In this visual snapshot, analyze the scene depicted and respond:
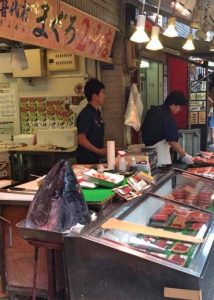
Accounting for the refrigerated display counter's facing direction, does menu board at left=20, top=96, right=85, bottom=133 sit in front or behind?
behind

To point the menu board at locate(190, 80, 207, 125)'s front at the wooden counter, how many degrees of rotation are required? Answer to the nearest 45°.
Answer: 0° — it already faces it

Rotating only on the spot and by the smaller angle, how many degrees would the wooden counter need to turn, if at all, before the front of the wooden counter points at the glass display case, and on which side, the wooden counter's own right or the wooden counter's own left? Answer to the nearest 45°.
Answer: approximately 90° to the wooden counter's own left

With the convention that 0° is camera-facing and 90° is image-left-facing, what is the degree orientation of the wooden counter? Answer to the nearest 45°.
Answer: approximately 0°

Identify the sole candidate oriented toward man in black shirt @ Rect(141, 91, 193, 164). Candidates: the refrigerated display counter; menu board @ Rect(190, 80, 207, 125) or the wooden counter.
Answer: the menu board
